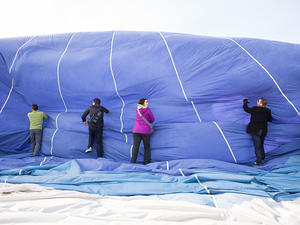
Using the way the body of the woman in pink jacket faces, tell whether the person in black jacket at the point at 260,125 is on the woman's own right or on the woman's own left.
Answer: on the woman's own right

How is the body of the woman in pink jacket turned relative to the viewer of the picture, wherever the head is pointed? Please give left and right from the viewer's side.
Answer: facing away from the viewer and to the right of the viewer

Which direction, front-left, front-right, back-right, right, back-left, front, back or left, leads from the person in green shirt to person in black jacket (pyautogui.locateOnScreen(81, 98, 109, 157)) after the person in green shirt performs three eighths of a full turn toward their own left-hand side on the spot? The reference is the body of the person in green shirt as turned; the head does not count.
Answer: left

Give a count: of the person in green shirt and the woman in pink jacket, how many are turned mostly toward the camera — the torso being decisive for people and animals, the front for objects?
0

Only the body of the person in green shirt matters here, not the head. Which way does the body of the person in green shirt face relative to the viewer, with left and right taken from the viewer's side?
facing away from the viewer

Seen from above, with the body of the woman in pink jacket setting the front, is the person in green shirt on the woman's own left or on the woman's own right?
on the woman's own left

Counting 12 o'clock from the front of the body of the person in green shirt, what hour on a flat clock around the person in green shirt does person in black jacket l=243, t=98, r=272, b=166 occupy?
The person in black jacket is roughly at 4 o'clock from the person in green shirt.
